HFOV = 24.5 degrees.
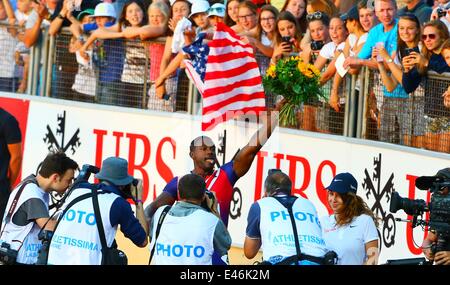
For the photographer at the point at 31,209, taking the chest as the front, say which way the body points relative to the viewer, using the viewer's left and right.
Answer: facing to the right of the viewer

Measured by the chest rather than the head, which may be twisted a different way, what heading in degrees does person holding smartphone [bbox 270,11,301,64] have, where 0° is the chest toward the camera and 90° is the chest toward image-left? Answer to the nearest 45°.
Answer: approximately 0°

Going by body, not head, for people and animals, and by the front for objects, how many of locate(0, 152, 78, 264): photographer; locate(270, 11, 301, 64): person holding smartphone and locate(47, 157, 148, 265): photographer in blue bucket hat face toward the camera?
1

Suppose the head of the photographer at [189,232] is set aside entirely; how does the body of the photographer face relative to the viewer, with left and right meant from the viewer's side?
facing away from the viewer

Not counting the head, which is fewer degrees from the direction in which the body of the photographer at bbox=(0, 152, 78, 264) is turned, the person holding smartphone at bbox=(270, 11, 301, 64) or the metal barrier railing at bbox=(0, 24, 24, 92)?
the person holding smartphone

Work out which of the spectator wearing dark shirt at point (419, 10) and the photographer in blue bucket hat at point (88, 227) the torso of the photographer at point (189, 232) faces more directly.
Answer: the spectator wearing dark shirt

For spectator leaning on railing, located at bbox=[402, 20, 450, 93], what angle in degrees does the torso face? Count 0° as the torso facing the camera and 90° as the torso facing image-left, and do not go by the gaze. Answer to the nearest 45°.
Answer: approximately 45°

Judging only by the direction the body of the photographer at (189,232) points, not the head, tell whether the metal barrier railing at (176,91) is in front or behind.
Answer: in front

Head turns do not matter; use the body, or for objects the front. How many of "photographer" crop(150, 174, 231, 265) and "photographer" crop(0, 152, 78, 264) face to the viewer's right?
1

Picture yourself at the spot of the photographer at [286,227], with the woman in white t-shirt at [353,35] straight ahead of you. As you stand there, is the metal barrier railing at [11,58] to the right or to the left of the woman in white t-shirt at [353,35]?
left

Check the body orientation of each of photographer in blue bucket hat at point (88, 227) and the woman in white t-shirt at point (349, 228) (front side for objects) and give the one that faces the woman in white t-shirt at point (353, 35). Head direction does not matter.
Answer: the photographer in blue bucket hat

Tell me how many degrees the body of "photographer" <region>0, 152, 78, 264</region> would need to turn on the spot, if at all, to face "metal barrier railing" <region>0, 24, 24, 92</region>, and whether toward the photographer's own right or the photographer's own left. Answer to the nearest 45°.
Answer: approximately 90° to the photographer's own left

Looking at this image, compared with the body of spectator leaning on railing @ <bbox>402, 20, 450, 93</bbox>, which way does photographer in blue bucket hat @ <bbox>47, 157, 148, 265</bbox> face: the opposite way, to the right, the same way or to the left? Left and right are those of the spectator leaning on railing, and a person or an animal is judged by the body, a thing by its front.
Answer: the opposite way

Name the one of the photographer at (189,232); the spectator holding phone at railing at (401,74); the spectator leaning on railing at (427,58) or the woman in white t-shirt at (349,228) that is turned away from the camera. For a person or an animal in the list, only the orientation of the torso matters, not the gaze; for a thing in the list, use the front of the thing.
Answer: the photographer

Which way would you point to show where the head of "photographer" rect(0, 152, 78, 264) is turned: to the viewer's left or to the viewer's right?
to the viewer's right

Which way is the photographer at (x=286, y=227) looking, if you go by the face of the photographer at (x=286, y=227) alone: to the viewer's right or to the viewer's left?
to the viewer's left

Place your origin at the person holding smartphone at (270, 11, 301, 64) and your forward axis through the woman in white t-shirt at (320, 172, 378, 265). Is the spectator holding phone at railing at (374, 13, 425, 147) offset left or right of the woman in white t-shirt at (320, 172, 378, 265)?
left
